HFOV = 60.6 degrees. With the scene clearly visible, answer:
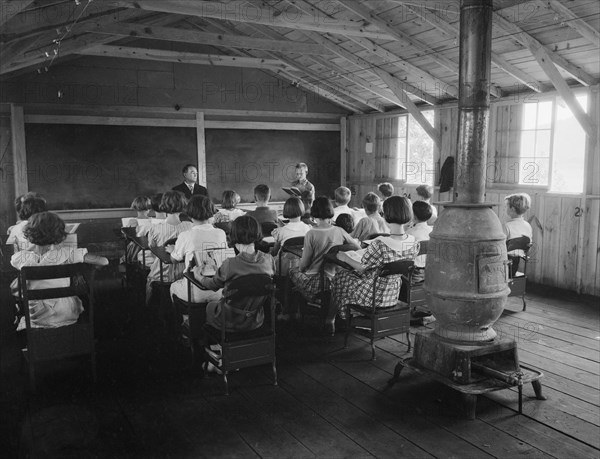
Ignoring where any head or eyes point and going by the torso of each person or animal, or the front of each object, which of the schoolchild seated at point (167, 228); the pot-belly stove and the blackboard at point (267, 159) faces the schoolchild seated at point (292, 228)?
the blackboard

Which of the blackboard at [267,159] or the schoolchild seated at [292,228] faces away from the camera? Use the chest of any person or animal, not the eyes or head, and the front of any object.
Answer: the schoolchild seated

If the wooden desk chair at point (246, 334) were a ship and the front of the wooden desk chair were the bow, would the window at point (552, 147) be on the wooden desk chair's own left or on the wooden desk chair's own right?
on the wooden desk chair's own right

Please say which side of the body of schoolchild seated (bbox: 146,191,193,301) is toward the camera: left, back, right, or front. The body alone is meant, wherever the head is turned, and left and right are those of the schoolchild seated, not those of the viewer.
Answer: back

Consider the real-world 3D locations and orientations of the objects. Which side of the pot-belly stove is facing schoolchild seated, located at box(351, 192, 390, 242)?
back

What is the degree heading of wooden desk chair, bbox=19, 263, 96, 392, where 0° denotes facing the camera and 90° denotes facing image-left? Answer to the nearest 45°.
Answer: approximately 180°

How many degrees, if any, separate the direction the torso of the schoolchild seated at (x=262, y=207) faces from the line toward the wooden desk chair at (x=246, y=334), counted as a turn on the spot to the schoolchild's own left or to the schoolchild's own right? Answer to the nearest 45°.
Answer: approximately 180°

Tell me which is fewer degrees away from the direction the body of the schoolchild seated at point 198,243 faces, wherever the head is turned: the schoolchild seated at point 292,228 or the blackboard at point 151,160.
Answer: the blackboard

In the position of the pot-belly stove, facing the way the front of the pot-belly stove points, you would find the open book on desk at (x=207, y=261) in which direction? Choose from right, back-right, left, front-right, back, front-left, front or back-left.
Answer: back-right

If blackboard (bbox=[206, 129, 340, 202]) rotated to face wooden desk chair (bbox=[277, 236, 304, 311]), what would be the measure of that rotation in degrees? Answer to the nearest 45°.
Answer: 0° — it already faces it

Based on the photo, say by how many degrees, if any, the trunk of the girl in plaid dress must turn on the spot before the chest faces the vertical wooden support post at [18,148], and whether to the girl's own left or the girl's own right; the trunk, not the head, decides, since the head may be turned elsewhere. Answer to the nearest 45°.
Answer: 0° — they already face it
